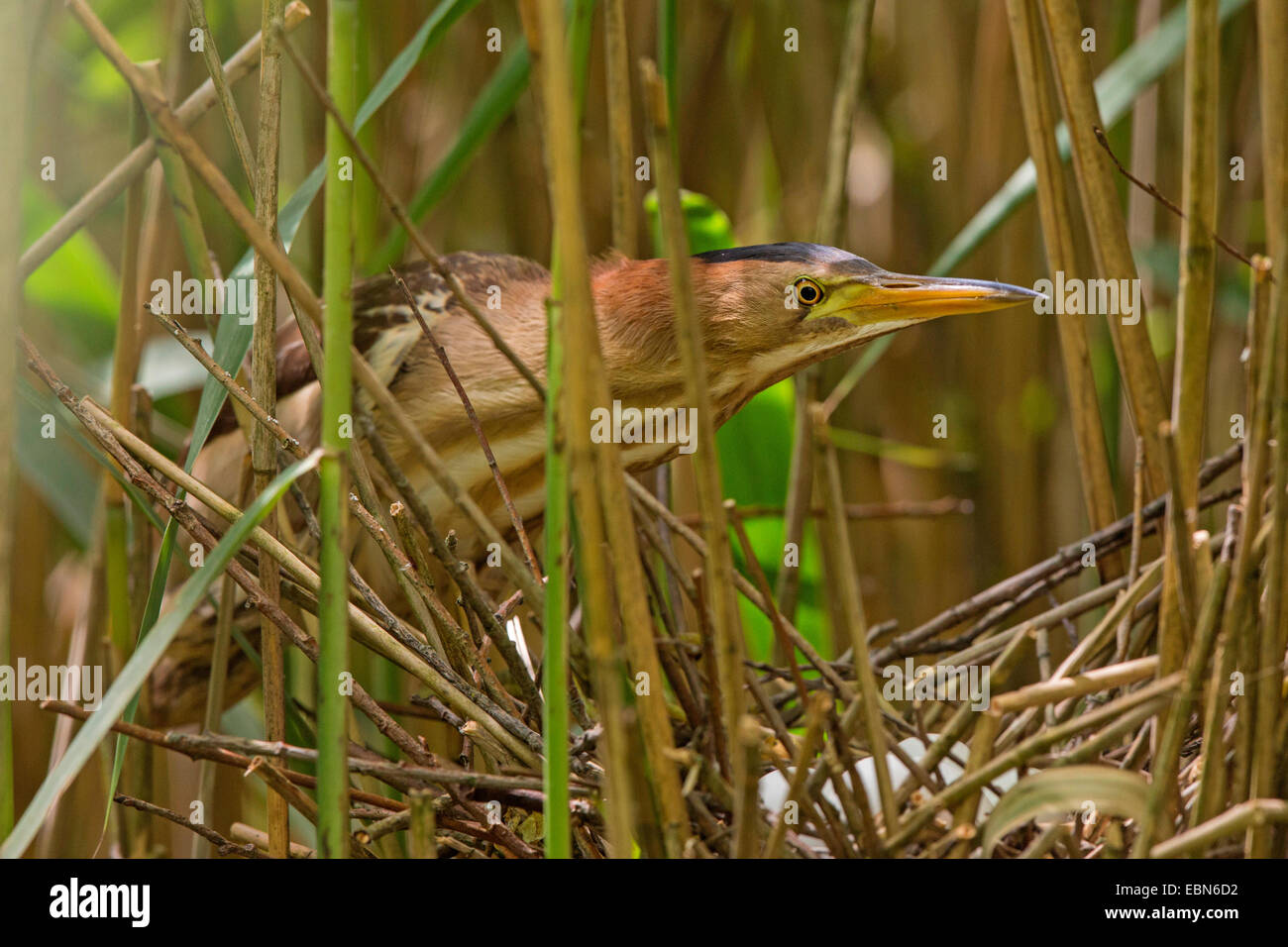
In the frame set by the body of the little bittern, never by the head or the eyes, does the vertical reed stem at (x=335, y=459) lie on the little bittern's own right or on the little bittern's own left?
on the little bittern's own right

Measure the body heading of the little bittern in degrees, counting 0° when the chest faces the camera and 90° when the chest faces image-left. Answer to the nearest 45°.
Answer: approximately 270°

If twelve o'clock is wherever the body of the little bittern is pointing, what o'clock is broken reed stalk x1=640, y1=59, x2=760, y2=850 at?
The broken reed stalk is roughly at 3 o'clock from the little bittern.
